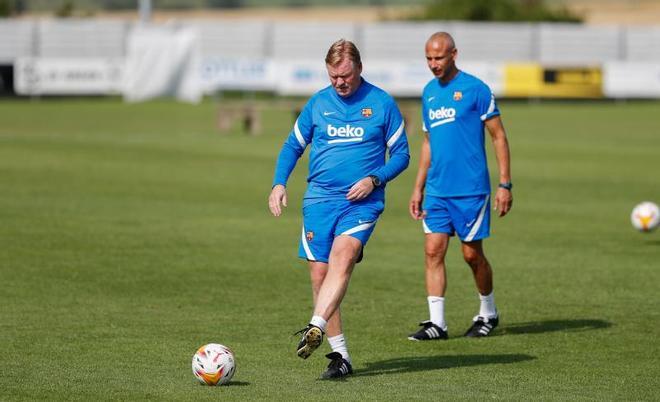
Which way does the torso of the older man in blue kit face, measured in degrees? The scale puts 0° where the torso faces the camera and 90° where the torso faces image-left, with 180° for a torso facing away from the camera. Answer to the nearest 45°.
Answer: approximately 0°

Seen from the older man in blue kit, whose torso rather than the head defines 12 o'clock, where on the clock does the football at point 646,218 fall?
The football is roughly at 7 o'clock from the older man in blue kit.
